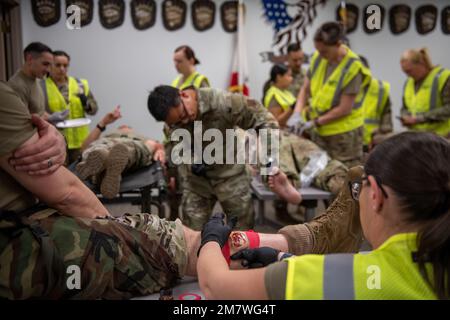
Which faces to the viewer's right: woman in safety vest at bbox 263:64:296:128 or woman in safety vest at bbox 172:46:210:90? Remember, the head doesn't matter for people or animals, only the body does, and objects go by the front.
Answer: woman in safety vest at bbox 263:64:296:128

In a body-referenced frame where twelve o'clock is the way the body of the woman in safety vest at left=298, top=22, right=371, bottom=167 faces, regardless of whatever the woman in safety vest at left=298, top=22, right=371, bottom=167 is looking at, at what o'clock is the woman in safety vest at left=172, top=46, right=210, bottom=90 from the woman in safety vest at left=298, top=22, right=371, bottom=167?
the woman in safety vest at left=172, top=46, right=210, bottom=90 is roughly at 2 o'clock from the woman in safety vest at left=298, top=22, right=371, bottom=167.

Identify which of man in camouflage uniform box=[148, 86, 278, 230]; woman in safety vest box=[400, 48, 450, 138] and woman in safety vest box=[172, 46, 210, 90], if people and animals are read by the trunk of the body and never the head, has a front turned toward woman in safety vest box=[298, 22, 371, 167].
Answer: woman in safety vest box=[400, 48, 450, 138]

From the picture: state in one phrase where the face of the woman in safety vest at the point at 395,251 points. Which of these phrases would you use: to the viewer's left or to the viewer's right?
to the viewer's left

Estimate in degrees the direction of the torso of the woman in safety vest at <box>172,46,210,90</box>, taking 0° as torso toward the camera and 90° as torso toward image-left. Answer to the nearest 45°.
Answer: approximately 45°

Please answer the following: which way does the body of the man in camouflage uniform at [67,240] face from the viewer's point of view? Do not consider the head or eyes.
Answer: to the viewer's right
